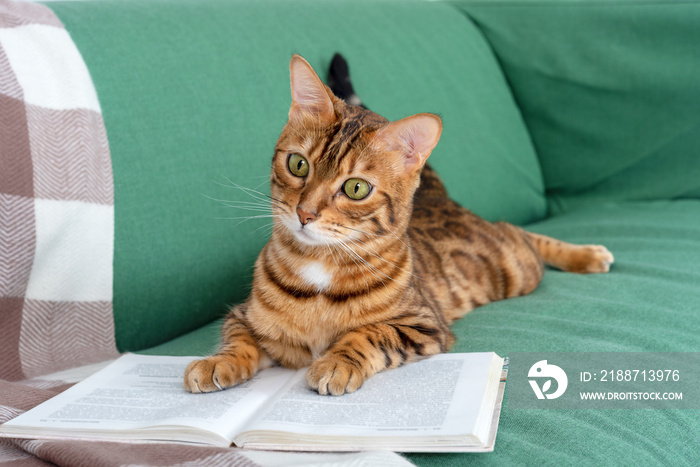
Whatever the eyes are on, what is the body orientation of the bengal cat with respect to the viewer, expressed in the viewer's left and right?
facing the viewer and to the left of the viewer
